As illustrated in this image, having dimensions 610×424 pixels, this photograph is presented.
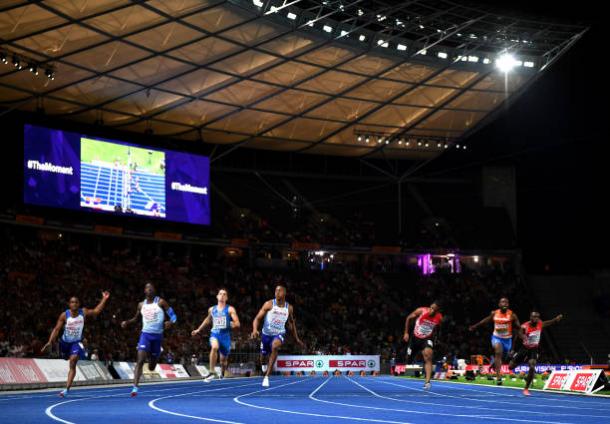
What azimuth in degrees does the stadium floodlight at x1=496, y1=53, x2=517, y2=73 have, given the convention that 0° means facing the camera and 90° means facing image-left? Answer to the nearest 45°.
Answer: approximately 0°

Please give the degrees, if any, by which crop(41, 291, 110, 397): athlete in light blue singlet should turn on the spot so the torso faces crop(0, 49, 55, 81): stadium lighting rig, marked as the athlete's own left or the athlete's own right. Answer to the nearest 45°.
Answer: approximately 180°

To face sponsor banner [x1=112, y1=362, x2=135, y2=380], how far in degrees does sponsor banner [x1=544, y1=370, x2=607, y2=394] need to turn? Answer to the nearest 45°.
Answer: approximately 90° to its right

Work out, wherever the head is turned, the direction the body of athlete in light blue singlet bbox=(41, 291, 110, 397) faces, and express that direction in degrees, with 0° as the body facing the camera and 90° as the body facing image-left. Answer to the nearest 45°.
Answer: approximately 0°

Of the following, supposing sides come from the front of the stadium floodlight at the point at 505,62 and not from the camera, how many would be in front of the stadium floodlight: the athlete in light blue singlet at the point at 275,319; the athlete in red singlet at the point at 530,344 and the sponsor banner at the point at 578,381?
3

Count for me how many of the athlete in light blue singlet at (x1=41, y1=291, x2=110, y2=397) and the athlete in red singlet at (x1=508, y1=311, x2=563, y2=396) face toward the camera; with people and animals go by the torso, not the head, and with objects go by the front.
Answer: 2

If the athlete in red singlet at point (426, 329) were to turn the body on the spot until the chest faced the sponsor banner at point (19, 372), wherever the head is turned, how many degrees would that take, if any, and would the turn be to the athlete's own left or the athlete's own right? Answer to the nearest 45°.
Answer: approximately 135° to the athlete's own right

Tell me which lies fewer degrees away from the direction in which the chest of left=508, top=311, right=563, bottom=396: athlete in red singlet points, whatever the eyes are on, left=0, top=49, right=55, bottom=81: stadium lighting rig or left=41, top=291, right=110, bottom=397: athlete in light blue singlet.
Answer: the athlete in light blue singlet

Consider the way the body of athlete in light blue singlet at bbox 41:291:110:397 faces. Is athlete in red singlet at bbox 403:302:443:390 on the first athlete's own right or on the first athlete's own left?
on the first athlete's own left

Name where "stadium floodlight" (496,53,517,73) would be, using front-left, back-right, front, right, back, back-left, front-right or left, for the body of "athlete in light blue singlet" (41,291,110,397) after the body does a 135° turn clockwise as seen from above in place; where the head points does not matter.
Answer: right
